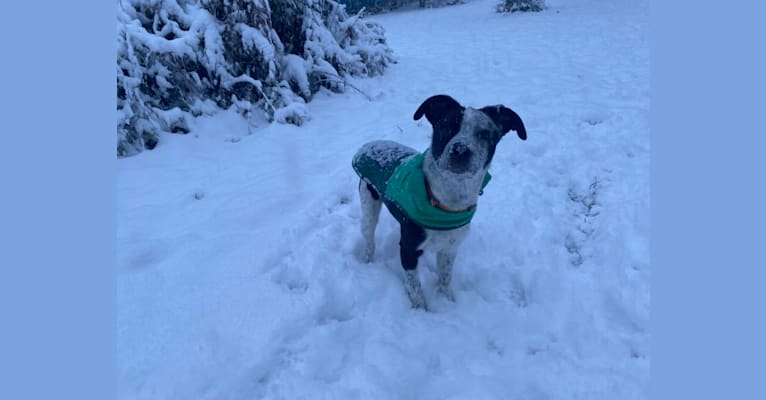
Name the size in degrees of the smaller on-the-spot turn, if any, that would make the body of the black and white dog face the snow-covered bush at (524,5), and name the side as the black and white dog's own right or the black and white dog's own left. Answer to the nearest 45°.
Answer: approximately 135° to the black and white dog's own left

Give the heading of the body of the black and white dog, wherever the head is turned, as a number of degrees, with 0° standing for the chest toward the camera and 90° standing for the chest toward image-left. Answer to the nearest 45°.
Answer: approximately 315°

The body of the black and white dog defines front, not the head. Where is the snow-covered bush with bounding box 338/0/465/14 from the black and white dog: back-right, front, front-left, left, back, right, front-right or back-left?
back-left

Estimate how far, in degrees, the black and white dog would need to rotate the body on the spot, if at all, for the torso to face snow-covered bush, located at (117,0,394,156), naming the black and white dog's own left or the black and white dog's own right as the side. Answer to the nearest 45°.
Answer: approximately 180°

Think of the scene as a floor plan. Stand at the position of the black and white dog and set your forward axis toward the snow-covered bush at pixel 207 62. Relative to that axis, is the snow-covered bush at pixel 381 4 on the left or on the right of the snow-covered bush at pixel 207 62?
right
